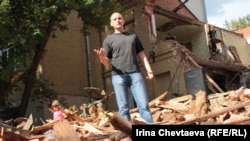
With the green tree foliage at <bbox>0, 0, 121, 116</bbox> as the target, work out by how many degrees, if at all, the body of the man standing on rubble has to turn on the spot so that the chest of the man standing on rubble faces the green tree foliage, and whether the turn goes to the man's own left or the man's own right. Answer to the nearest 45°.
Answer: approximately 135° to the man's own right

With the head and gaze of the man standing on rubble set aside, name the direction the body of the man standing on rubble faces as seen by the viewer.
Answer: toward the camera
